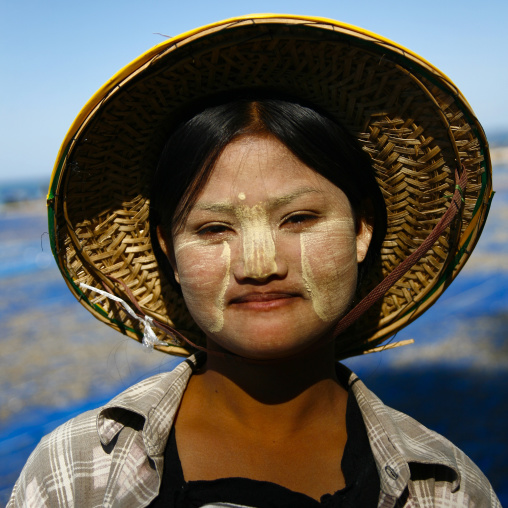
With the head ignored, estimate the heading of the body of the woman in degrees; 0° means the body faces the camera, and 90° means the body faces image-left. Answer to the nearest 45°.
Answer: approximately 0°
